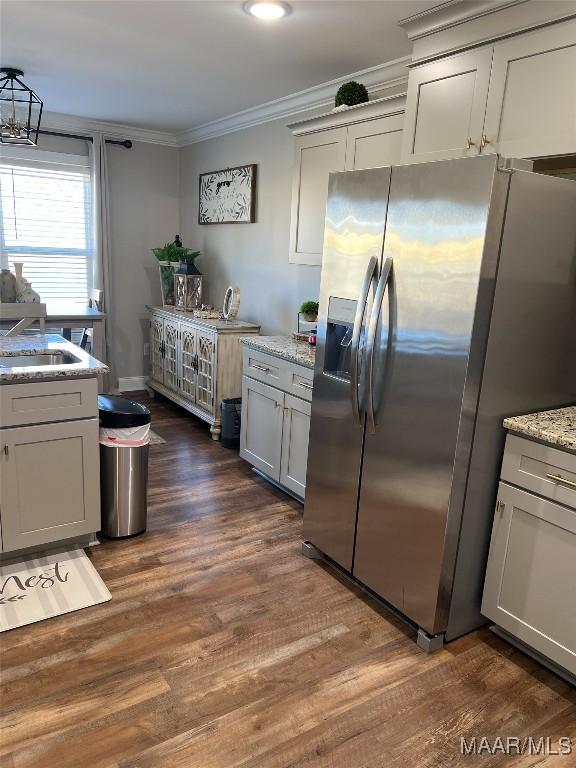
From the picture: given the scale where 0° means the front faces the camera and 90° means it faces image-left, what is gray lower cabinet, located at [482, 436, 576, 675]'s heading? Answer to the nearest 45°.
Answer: approximately 45°

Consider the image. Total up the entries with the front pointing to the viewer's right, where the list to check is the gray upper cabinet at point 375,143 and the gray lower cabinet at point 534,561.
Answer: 0

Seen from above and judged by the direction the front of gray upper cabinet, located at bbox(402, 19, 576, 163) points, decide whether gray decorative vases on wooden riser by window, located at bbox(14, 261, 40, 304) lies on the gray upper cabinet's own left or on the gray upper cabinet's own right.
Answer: on the gray upper cabinet's own right

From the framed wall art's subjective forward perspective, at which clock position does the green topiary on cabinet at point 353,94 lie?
The green topiary on cabinet is roughly at 10 o'clock from the framed wall art.

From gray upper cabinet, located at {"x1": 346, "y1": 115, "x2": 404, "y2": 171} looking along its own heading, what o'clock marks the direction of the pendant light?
The pendant light is roughly at 2 o'clock from the gray upper cabinet.

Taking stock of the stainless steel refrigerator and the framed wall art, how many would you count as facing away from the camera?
0

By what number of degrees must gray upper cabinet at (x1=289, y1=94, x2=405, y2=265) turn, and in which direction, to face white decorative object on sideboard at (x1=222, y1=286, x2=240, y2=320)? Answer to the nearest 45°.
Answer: approximately 90° to its right

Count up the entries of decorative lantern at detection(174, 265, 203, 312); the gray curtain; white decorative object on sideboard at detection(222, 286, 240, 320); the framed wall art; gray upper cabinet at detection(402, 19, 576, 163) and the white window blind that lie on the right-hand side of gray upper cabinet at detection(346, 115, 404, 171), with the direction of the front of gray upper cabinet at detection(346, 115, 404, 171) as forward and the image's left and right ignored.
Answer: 5

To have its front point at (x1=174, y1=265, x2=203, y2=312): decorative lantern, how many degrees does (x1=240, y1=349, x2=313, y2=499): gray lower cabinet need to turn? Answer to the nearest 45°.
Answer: approximately 90° to its right

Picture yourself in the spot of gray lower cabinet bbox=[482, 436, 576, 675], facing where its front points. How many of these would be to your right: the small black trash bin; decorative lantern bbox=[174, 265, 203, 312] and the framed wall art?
3

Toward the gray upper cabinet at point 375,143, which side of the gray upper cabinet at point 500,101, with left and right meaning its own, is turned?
right

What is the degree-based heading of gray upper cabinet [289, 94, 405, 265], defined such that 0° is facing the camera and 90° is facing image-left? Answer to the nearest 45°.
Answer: approximately 45°
